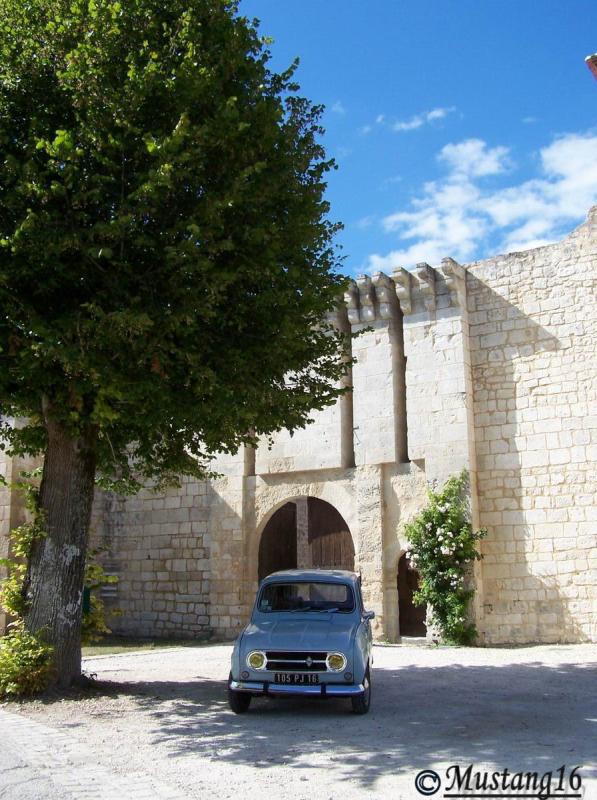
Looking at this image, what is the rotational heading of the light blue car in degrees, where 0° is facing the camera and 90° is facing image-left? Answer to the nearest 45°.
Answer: approximately 0°

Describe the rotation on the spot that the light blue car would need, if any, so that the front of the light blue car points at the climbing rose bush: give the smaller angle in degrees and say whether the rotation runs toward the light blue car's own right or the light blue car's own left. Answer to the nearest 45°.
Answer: approximately 180°

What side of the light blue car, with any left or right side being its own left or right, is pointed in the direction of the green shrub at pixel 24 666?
right
